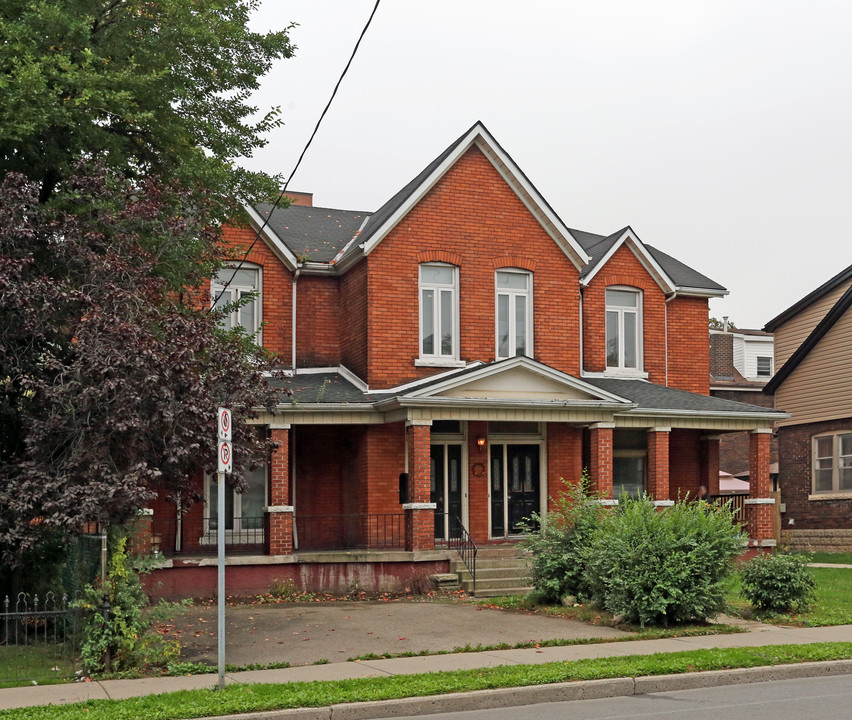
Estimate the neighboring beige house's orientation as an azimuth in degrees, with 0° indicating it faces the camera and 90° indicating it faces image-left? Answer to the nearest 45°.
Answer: approximately 0°

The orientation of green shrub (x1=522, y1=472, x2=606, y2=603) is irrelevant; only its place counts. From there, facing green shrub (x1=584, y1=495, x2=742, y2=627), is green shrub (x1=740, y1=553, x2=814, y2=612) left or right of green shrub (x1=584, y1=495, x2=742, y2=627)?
left

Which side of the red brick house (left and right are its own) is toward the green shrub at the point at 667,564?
front

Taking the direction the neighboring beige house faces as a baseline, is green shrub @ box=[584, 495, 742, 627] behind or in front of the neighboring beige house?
in front

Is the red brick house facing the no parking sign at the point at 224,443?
yes

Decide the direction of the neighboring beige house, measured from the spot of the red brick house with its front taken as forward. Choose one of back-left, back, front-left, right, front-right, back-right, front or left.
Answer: back-left

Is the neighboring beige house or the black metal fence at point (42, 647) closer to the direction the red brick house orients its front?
the black metal fence

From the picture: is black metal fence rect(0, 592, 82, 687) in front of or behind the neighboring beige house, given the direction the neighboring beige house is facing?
in front

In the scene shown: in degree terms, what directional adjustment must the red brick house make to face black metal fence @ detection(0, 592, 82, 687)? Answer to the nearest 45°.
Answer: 0° — it already faces it

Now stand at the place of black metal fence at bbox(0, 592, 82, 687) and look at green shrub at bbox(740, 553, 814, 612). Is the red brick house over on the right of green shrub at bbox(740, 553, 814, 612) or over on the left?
left

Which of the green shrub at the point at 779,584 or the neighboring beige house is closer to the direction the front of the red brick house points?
the green shrub

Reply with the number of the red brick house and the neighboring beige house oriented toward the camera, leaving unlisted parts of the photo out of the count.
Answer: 2
